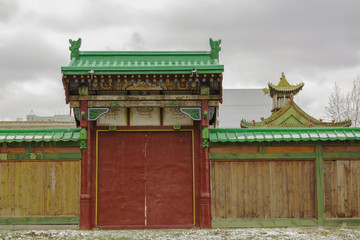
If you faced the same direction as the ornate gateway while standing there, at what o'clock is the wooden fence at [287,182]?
The wooden fence is roughly at 9 o'clock from the ornate gateway.

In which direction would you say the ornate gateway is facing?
toward the camera

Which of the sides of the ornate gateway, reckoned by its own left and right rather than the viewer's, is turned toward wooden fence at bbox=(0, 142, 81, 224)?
right
